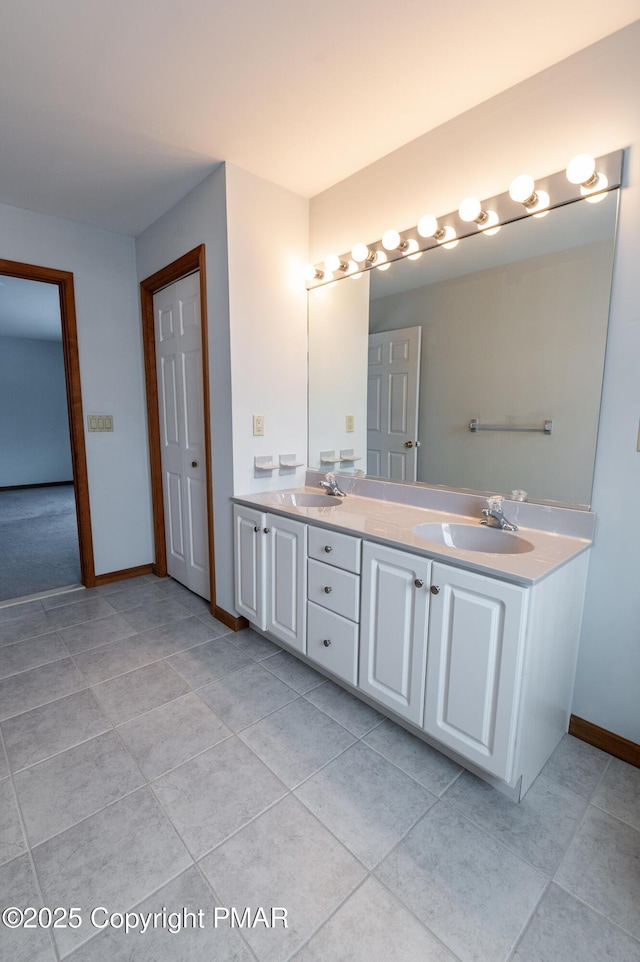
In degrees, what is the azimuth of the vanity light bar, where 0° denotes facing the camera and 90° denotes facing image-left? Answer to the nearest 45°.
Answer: approximately 45°

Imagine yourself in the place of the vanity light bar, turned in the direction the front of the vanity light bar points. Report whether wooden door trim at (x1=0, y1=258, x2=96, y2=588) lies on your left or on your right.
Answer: on your right

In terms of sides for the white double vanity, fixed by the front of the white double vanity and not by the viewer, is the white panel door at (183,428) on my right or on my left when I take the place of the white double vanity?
on my right

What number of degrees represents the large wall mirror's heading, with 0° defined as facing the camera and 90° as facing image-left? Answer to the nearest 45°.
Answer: approximately 45°

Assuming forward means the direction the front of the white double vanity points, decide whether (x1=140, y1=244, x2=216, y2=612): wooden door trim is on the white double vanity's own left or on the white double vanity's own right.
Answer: on the white double vanity's own right
